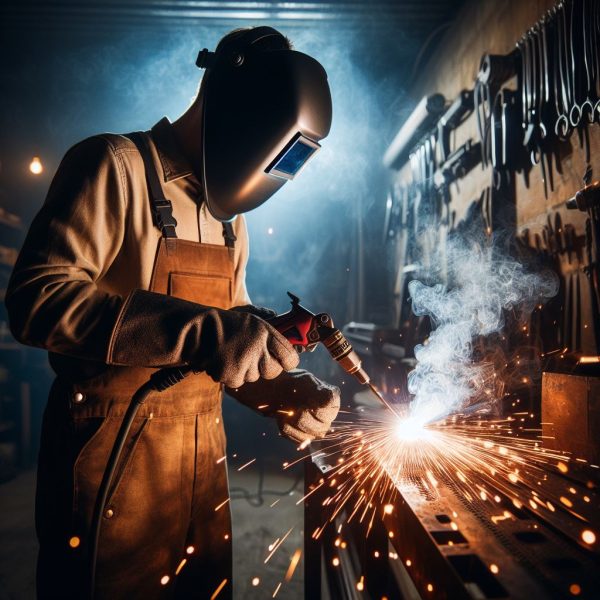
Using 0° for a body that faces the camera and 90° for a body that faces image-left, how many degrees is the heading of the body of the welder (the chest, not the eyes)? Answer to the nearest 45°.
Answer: approximately 315°

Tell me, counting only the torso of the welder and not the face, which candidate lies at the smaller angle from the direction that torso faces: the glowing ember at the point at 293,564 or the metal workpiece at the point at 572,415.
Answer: the metal workpiece

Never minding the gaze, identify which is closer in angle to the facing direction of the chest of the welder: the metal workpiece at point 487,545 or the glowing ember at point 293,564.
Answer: the metal workpiece

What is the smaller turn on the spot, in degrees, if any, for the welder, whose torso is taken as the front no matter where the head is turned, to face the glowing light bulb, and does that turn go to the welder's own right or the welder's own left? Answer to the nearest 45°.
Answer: approximately 135° to the welder's own left

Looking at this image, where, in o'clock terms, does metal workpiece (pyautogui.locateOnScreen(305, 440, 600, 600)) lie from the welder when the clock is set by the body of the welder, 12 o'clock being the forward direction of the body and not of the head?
The metal workpiece is roughly at 12 o'clock from the welder.

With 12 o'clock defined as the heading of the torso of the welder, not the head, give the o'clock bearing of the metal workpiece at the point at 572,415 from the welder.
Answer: The metal workpiece is roughly at 11 o'clock from the welder.
